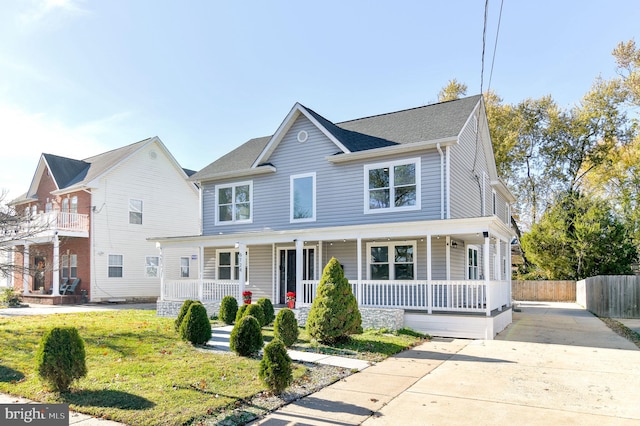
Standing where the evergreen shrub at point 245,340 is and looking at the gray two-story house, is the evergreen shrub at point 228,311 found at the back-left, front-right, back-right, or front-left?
front-left

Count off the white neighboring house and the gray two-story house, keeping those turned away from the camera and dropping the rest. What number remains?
0

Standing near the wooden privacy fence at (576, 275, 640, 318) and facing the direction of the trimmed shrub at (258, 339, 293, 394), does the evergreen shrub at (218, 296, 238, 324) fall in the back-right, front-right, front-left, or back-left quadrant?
front-right

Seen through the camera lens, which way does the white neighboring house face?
facing the viewer and to the left of the viewer

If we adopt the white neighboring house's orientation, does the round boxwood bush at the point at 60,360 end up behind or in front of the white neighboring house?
in front

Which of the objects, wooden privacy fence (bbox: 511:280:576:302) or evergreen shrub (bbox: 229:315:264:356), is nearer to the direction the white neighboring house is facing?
the evergreen shrub

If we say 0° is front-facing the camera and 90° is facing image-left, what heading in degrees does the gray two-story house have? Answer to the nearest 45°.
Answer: approximately 45°

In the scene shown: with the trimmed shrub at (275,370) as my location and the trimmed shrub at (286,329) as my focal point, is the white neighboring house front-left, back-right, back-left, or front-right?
front-left

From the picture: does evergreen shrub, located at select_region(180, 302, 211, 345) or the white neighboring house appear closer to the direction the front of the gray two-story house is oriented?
the evergreen shrub

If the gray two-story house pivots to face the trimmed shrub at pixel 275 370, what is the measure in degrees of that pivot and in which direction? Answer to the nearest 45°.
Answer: approximately 45° to its left

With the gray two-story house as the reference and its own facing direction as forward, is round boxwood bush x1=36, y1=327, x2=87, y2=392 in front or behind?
in front
